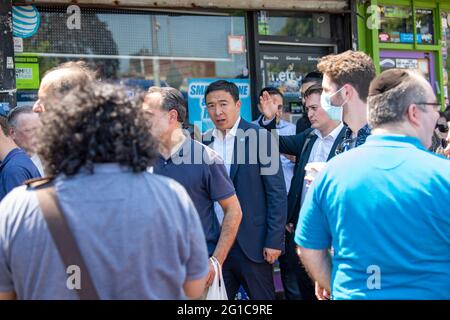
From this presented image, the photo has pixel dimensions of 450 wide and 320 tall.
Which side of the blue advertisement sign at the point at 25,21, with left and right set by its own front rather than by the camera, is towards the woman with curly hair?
front

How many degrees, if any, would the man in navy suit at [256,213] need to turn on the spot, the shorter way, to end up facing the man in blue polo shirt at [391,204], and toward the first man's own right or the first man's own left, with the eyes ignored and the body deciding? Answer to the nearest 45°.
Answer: approximately 45° to the first man's own left

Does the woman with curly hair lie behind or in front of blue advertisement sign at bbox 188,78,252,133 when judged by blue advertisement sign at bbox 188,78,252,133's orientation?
in front

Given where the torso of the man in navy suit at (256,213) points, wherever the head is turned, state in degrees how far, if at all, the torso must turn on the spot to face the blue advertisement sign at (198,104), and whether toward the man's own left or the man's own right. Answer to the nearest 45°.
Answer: approximately 135° to the man's own right

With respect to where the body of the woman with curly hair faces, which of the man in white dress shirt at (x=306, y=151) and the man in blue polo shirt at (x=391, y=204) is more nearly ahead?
the man in white dress shirt

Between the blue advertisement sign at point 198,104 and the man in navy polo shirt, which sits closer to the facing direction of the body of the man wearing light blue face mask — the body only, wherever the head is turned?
the man in navy polo shirt

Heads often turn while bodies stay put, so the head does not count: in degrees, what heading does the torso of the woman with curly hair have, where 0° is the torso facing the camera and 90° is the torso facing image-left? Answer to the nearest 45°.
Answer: approximately 180°

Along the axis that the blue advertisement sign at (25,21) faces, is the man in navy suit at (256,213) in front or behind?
in front

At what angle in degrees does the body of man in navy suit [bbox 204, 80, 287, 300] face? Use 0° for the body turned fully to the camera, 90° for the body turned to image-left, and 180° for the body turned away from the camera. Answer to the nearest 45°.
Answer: approximately 45°

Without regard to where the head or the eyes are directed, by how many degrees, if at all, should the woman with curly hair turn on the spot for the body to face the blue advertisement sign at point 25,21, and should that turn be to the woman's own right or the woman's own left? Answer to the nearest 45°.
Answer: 0° — they already face it

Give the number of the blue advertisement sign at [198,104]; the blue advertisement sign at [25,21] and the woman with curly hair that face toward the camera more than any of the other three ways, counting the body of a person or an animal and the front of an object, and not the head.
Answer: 2

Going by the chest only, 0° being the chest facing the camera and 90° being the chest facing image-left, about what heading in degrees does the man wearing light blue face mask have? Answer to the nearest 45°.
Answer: approximately 90°
